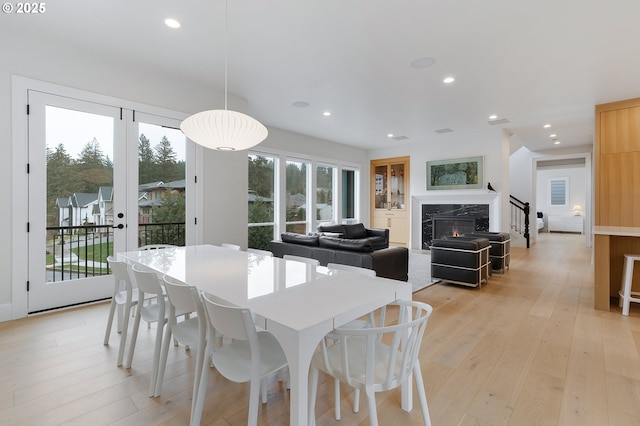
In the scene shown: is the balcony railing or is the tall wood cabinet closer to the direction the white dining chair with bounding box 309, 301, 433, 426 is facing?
the balcony railing

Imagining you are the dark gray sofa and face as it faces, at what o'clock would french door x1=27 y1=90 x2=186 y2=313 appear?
The french door is roughly at 7 o'clock from the dark gray sofa.

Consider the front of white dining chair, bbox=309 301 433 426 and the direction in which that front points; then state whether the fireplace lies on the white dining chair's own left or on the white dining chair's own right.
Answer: on the white dining chair's own right

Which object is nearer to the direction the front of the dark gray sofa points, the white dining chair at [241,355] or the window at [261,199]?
the window

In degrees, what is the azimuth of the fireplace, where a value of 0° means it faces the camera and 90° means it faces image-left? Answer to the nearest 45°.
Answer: approximately 0°

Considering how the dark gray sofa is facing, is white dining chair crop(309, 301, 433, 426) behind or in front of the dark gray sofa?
behind

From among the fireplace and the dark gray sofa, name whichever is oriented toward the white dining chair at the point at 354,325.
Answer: the fireplace

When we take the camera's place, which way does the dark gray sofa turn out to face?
facing away from the viewer and to the right of the viewer
